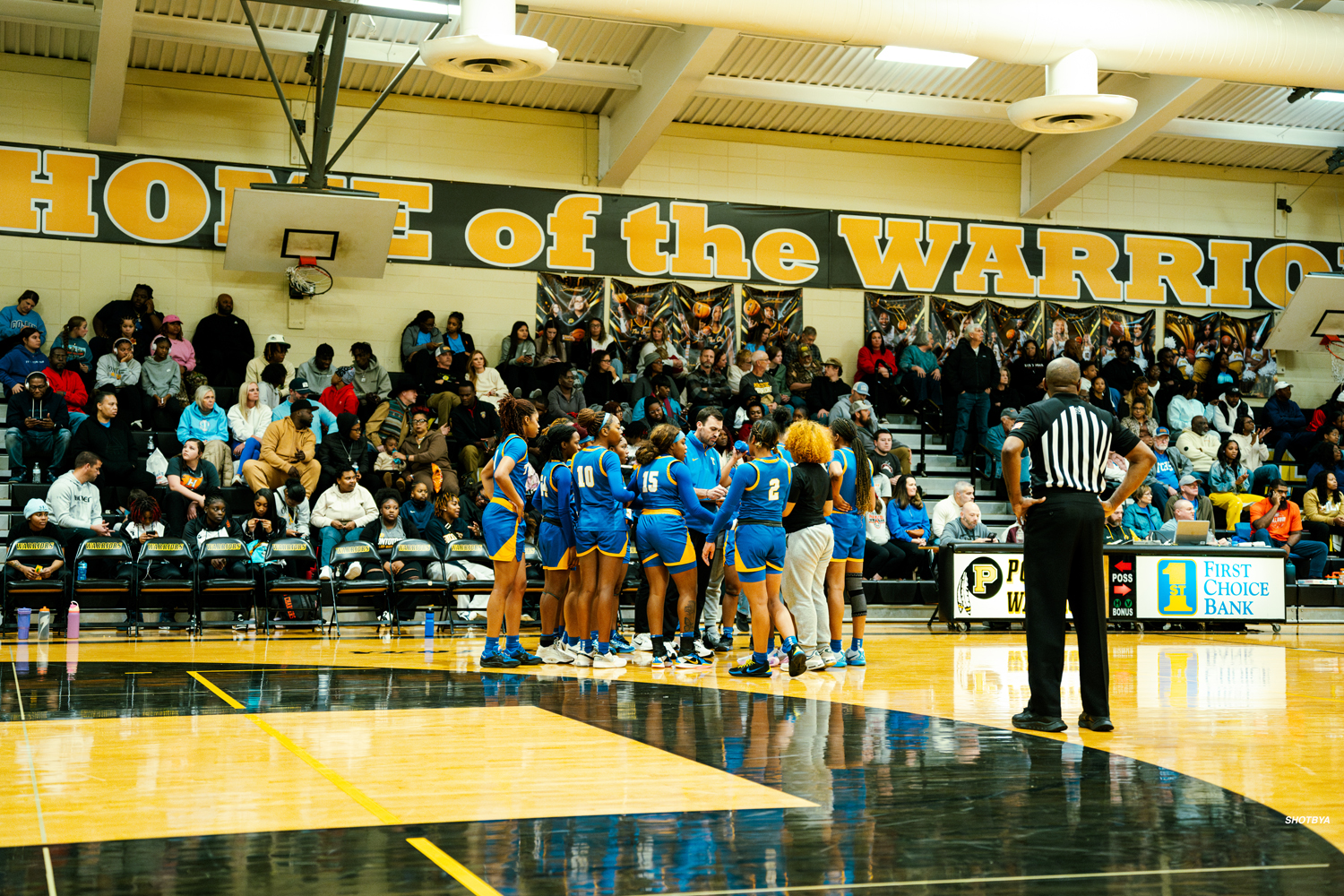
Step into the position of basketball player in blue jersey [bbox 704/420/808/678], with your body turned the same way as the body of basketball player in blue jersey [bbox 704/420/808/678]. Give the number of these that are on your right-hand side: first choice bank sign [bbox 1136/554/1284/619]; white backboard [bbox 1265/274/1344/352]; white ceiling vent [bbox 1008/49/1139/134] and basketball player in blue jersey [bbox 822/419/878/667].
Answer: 4

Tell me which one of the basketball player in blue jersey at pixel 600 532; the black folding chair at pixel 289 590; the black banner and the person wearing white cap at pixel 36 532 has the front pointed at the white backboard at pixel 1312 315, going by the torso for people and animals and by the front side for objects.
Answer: the basketball player in blue jersey

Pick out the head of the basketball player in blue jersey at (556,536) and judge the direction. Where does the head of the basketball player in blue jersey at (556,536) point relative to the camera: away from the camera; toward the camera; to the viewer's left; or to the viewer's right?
to the viewer's right

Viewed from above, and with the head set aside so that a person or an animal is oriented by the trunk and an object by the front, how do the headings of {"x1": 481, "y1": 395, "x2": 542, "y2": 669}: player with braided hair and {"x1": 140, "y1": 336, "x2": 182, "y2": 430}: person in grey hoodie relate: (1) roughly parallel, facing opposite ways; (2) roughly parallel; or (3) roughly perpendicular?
roughly perpendicular

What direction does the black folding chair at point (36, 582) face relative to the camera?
toward the camera

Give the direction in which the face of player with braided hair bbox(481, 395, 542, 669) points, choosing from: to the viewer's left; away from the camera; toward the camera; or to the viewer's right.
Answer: to the viewer's right

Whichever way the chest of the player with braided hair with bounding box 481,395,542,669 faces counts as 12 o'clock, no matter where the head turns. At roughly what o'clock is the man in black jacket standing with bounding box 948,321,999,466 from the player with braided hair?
The man in black jacket standing is roughly at 10 o'clock from the player with braided hair.

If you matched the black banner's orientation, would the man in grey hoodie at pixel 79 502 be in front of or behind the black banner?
in front

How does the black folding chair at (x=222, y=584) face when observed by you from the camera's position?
facing the viewer

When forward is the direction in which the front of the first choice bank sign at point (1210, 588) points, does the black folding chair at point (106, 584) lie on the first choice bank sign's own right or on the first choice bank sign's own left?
on the first choice bank sign's own right

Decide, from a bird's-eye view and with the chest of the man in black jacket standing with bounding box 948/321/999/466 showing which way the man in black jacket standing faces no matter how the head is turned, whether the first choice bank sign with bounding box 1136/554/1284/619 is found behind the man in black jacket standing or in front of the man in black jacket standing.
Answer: in front

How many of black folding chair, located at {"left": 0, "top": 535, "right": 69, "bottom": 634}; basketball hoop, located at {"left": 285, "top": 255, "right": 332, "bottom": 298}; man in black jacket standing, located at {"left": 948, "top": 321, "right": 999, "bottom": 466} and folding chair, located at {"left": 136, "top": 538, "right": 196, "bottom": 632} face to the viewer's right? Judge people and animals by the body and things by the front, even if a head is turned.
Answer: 0

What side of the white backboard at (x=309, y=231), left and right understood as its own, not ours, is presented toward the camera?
front

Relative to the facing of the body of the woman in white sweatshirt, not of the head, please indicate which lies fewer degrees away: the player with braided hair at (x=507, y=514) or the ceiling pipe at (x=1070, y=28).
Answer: the player with braided hair

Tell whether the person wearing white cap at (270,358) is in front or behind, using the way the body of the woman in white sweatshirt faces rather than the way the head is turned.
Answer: behind
